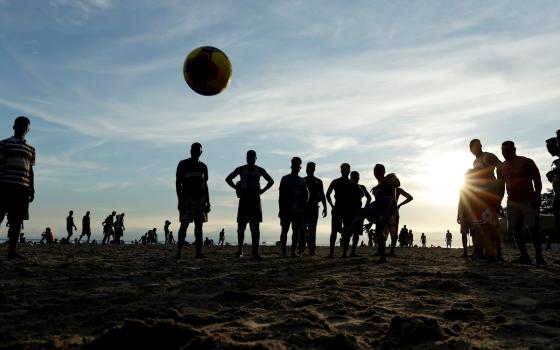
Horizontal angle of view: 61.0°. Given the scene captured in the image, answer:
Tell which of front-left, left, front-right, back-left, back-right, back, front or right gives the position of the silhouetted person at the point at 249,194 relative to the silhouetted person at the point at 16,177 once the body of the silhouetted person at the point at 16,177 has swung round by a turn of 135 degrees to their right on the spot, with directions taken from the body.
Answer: back

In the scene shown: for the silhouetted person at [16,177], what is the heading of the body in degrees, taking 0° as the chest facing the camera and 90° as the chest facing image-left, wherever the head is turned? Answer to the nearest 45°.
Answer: approximately 315°

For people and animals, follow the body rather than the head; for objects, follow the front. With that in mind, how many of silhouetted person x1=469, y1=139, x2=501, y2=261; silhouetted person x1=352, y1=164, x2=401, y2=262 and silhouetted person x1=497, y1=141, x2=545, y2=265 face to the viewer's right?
0

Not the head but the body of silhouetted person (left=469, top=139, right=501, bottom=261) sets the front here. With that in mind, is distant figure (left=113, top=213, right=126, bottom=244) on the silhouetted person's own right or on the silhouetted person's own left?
on the silhouetted person's own right

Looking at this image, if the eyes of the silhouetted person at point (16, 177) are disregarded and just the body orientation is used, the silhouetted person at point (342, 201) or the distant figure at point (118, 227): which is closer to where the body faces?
the silhouetted person

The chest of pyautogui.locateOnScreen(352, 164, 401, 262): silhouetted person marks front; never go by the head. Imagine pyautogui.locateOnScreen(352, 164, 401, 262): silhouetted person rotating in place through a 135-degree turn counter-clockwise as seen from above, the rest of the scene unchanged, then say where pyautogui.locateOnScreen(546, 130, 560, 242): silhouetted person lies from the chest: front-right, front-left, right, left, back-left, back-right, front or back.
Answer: front

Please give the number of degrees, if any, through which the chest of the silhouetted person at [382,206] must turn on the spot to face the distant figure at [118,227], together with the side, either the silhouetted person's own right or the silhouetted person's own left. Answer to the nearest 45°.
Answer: approximately 90° to the silhouetted person's own right

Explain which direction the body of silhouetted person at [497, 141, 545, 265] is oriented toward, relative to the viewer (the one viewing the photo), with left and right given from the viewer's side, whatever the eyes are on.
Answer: facing the viewer and to the left of the viewer

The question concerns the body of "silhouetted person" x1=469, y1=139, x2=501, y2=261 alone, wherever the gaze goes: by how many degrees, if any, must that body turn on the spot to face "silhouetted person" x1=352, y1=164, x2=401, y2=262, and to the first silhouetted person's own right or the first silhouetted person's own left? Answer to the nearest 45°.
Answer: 0° — they already face them

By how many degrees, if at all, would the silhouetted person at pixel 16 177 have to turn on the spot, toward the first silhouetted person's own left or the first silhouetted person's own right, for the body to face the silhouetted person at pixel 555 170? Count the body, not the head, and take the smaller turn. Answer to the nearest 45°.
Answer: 0° — they already face them

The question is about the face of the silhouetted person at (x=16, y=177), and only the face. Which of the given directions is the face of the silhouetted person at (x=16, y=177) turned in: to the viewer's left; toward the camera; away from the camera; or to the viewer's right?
to the viewer's right

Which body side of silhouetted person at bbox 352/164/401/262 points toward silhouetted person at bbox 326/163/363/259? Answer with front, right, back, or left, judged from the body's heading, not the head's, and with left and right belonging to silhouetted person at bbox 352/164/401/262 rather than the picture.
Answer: right

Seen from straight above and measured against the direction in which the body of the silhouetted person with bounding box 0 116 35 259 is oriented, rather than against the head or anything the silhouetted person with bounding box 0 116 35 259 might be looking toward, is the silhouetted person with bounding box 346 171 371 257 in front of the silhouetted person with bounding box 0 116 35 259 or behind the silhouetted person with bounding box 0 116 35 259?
in front

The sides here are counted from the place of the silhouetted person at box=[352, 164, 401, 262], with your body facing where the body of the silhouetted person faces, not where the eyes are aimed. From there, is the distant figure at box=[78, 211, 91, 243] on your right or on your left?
on your right

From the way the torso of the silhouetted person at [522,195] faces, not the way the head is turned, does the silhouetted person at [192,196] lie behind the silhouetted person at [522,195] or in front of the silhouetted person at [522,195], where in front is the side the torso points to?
in front
